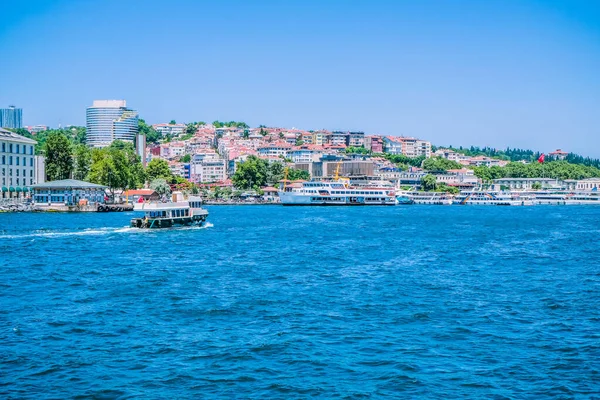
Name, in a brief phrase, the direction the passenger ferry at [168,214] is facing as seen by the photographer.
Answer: facing to the right of the viewer
